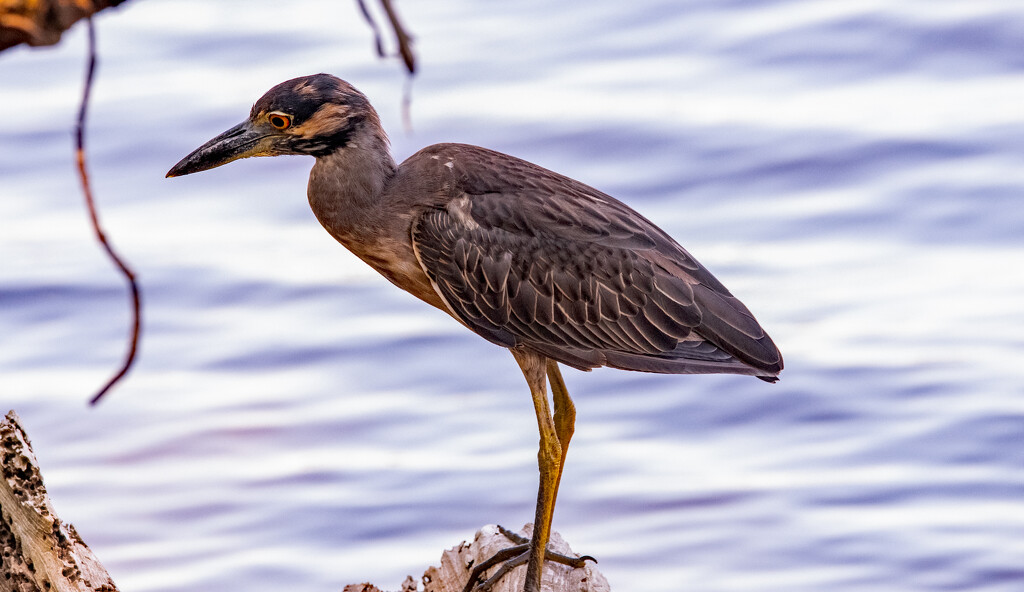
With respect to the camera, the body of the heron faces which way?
to the viewer's left
